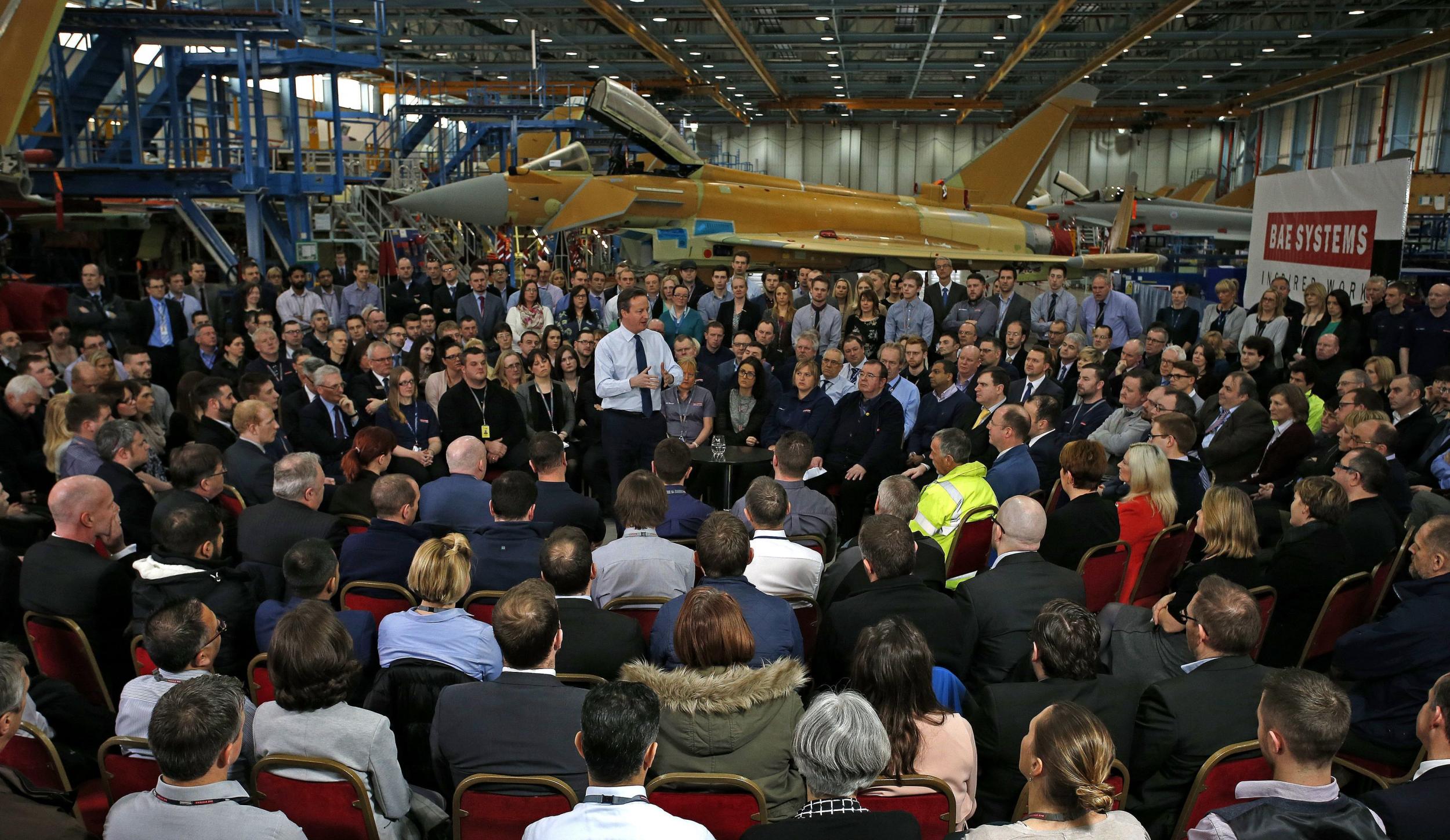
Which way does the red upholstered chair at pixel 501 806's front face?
away from the camera

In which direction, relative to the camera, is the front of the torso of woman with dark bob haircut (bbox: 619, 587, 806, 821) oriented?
away from the camera

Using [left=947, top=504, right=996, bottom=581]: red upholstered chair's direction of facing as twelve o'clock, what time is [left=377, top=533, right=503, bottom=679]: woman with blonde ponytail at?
The woman with blonde ponytail is roughly at 9 o'clock from the red upholstered chair.

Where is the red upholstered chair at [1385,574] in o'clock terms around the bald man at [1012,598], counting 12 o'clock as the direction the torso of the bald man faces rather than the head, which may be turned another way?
The red upholstered chair is roughly at 3 o'clock from the bald man.

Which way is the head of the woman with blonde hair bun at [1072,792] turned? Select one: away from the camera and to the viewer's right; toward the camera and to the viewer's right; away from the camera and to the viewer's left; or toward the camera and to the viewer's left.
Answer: away from the camera and to the viewer's left

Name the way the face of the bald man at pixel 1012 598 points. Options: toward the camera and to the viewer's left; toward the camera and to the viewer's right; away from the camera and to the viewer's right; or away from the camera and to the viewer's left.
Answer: away from the camera and to the viewer's left

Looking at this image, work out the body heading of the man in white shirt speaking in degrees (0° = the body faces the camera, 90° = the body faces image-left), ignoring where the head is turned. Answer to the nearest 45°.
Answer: approximately 315°

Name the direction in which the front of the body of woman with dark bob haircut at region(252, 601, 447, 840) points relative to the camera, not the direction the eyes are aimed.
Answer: away from the camera

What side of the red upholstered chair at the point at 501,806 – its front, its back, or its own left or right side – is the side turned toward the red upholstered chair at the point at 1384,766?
right

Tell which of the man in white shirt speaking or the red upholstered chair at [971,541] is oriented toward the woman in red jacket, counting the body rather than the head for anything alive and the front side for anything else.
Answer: the man in white shirt speaking
